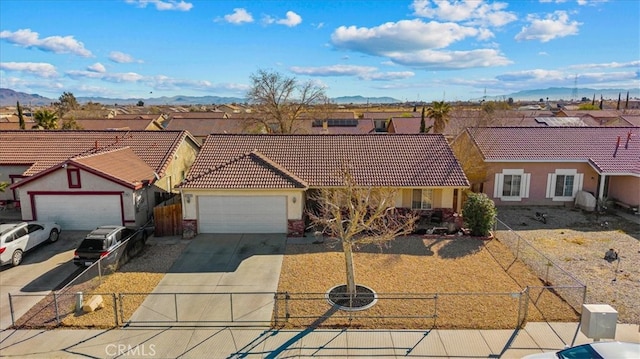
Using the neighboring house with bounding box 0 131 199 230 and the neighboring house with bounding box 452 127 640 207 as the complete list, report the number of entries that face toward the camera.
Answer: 2

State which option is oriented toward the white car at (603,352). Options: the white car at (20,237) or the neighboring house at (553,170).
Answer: the neighboring house

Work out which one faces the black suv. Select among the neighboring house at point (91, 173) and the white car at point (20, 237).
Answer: the neighboring house

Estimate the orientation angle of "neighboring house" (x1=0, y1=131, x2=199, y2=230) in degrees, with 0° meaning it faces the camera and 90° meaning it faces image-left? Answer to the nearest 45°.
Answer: approximately 0°

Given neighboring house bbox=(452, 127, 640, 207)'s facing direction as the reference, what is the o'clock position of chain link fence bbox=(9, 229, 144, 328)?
The chain link fence is roughly at 1 o'clock from the neighboring house.

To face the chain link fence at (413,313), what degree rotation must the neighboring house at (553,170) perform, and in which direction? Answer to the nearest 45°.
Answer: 0° — it already faces it

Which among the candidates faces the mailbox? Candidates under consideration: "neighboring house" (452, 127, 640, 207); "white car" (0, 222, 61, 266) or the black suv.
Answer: the neighboring house

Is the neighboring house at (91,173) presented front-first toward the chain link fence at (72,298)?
yes

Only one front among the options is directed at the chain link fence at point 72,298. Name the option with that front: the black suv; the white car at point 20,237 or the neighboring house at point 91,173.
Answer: the neighboring house

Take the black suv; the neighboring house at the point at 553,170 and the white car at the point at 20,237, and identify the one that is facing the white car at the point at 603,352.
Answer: the neighboring house
